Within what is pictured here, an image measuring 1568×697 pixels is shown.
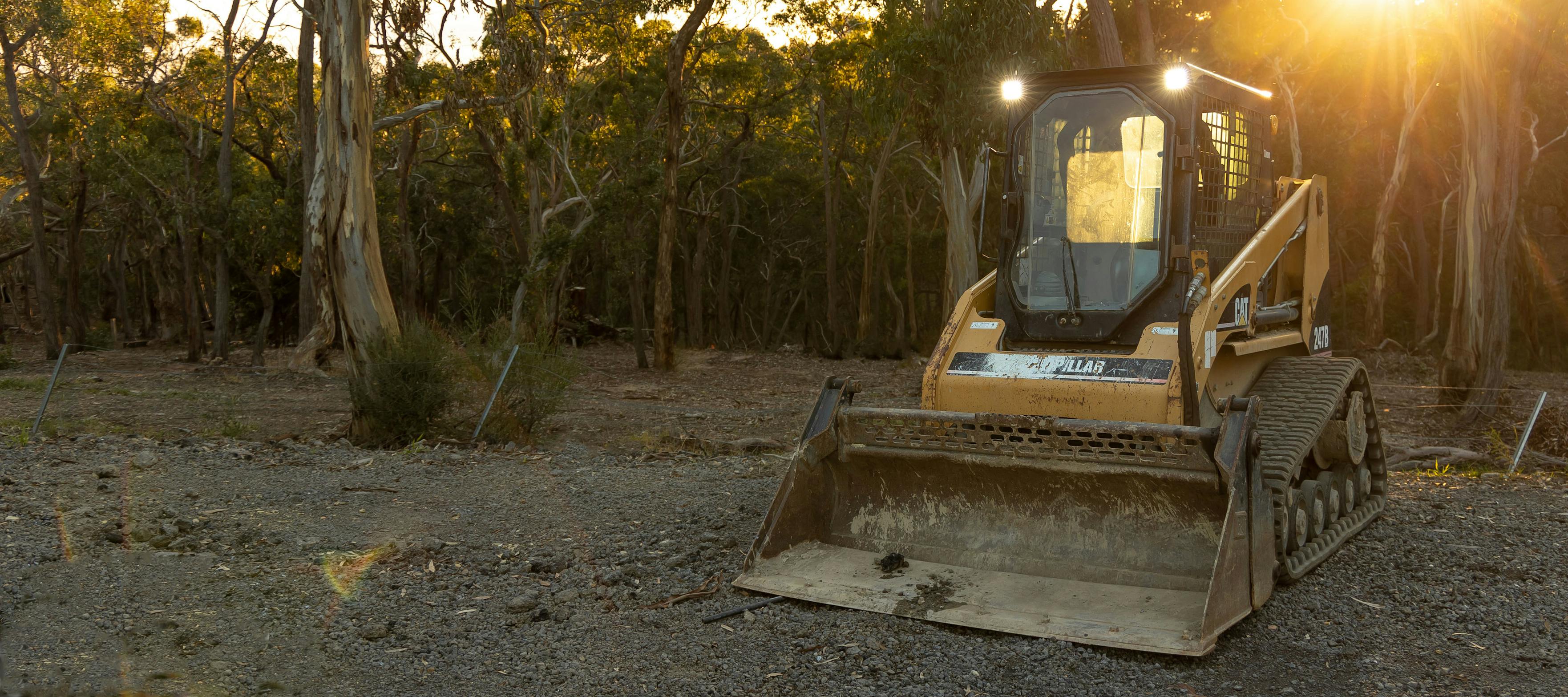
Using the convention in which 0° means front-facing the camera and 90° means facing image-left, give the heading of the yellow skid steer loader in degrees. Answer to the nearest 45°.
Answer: approximately 45°

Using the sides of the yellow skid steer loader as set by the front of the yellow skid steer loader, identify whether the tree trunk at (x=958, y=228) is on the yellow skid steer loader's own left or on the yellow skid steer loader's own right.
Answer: on the yellow skid steer loader's own right

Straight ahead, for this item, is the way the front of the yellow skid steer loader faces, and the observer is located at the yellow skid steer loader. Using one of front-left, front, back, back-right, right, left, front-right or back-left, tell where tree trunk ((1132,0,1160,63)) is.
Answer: back-right

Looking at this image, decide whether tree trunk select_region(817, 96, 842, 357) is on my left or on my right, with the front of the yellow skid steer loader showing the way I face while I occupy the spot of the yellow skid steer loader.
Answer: on my right

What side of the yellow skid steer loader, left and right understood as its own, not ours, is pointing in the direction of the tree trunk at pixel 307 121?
right

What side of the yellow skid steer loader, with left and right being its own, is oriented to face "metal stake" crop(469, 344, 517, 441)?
right

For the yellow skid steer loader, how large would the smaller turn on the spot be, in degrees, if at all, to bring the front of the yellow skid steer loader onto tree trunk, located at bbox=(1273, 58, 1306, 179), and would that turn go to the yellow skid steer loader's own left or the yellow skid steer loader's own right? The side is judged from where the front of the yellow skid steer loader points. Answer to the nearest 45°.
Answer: approximately 135° to the yellow skid steer loader's own right

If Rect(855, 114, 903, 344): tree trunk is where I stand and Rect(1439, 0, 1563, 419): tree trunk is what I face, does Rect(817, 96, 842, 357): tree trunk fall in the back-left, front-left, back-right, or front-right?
back-right

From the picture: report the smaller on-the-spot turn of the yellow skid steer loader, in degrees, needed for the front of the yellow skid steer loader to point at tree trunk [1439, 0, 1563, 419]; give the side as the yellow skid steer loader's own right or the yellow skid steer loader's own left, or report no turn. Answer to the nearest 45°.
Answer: approximately 180°

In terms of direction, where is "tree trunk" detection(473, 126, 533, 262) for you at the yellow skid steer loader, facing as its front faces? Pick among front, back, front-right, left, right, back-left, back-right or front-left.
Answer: right

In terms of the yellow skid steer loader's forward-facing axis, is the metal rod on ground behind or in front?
in front

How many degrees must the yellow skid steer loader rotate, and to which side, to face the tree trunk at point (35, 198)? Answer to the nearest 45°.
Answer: approximately 90° to its right
